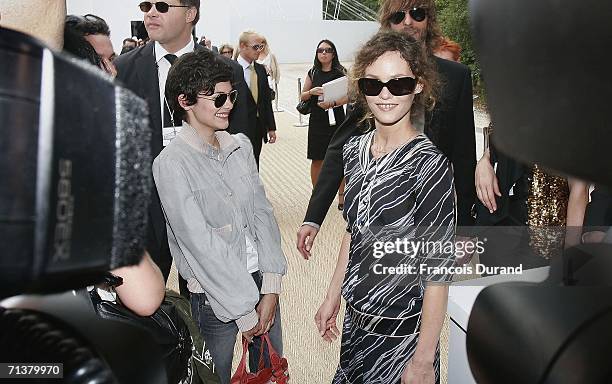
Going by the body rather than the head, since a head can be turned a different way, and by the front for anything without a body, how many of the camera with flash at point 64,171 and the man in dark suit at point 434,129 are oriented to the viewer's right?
1

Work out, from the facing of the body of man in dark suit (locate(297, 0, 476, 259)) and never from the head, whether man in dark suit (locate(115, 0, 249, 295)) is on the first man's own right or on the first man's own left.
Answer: on the first man's own right

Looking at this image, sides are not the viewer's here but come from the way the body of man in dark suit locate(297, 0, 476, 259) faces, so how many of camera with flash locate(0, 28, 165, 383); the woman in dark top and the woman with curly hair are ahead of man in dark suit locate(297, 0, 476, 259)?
2

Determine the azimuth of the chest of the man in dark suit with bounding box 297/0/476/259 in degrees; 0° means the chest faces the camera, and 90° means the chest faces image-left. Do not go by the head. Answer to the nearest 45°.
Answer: approximately 0°

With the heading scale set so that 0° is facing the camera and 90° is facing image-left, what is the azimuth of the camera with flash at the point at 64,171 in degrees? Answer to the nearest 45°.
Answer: approximately 270°

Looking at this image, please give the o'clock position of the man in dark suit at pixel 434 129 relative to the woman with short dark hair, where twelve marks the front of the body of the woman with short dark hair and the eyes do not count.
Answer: The man in dark suit is roughly at 10 o'clock from the woman with short dark hair.

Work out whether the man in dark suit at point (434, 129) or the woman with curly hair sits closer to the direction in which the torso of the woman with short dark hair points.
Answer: the woman with curly hair

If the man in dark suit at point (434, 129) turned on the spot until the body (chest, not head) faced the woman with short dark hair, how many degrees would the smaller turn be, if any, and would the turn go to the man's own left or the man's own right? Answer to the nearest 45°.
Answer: approximately 45° to the man's own right

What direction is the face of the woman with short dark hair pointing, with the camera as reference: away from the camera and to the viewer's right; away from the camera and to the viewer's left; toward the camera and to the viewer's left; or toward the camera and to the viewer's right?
toward the camera and to the viewer's right
